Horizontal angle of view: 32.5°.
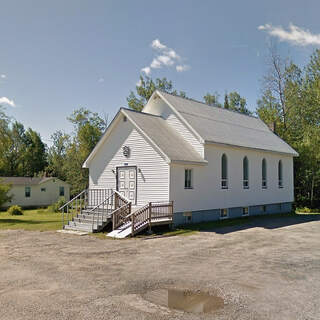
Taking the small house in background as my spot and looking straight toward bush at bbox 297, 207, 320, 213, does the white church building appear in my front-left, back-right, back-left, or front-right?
front-right

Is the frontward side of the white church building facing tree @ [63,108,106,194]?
no

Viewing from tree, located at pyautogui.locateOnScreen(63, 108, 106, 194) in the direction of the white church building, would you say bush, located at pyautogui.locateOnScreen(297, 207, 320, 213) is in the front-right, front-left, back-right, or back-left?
front-left

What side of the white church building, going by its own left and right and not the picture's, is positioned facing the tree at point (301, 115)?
back

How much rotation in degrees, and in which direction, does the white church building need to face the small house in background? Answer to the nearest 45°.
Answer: approximately 90° to its right

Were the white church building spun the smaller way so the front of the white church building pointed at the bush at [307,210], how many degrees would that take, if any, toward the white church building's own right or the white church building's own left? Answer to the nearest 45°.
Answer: approximately 180°

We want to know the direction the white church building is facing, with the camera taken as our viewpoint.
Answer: facing the viewer and to the left of the viewer
